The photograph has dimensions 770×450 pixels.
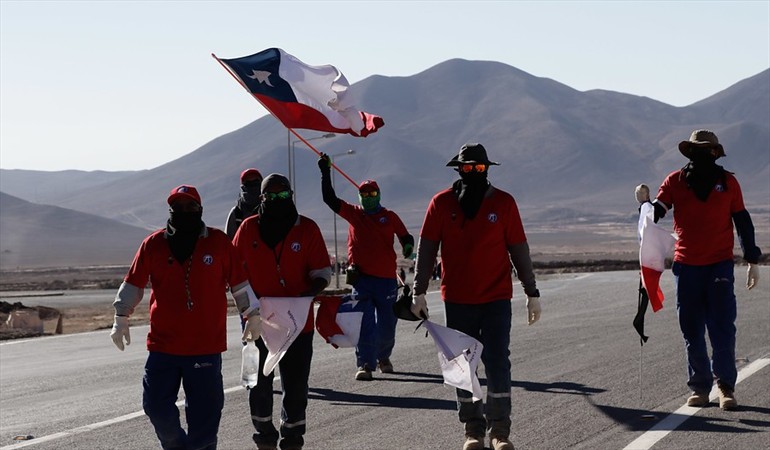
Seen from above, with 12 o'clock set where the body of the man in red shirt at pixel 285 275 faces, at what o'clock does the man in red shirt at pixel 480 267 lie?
the man in red shirt at pixel 480 267 is roughly at 9 o'clock from the man in red shirt at pixel 285 275.

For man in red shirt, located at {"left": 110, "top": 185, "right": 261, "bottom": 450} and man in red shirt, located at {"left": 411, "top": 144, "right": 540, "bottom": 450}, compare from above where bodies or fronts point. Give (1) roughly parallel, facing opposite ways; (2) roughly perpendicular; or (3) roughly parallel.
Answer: roughly parallel

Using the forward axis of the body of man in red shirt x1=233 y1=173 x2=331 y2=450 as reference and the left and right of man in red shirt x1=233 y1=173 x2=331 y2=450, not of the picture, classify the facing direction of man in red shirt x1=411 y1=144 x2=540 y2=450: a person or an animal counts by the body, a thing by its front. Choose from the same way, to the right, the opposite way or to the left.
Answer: the same way

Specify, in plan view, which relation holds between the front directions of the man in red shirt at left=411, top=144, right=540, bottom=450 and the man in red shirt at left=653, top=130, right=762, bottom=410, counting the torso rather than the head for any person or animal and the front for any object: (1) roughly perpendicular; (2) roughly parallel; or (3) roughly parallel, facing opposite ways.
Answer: roughly parallel

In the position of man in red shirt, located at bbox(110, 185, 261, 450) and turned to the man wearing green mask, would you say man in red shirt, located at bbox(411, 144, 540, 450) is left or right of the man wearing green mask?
right

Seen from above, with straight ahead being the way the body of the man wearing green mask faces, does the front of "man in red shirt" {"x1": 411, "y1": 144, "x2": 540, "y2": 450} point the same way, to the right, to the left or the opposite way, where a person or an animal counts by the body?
the same way

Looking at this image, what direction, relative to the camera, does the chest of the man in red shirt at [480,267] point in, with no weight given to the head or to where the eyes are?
toward the camera

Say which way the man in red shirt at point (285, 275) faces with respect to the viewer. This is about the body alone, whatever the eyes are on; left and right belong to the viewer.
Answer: facing the viewer

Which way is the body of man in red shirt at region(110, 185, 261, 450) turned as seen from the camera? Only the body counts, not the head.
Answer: toward the camera

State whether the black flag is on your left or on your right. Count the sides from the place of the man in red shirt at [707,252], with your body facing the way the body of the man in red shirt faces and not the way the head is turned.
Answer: on your right

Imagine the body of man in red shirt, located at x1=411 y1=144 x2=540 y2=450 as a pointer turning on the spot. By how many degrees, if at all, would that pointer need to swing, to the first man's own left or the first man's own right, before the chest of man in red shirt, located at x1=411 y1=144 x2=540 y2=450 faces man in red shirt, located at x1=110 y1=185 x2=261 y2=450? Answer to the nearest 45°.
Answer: approximately 45° to the first man's own right

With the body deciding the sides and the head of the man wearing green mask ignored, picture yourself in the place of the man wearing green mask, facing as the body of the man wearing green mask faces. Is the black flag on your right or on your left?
on your left

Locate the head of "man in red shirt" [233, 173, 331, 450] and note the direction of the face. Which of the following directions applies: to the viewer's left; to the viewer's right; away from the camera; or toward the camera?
toward the camera

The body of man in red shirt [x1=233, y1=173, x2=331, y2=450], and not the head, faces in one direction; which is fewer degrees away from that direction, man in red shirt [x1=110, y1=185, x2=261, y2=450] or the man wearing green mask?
the man in red shirt

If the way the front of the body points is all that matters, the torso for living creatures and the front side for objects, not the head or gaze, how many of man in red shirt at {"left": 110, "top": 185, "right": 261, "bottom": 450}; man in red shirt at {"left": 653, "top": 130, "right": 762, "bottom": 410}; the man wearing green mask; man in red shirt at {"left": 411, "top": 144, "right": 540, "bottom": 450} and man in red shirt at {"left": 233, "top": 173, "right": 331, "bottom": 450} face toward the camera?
5

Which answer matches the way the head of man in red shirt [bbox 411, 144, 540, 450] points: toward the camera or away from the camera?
toward the camera
